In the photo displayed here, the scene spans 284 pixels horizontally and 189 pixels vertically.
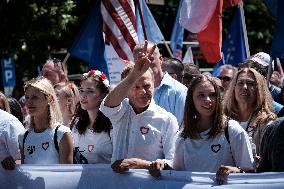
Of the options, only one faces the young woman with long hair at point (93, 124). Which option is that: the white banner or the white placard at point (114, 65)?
the white placard

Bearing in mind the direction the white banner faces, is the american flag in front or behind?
behind

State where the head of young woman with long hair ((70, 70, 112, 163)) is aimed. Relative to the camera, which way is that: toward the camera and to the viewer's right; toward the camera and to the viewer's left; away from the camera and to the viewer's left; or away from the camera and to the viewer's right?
toward the camera and to the viewer's left

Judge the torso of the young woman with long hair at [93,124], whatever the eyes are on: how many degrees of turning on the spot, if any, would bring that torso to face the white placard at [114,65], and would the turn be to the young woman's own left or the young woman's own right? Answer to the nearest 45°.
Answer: approximately 135° to the young woman's own right

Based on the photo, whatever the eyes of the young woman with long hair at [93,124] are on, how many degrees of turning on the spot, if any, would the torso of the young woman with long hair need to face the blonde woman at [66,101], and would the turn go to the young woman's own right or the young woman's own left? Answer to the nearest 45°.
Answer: approximately 135° to the young woman's own right
